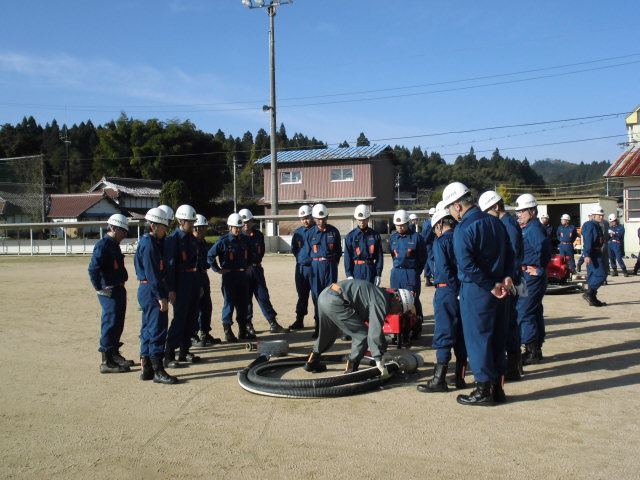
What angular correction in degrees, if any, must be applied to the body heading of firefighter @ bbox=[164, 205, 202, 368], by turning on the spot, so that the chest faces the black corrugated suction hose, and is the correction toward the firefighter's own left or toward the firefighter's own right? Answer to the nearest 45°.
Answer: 0° — they already face it

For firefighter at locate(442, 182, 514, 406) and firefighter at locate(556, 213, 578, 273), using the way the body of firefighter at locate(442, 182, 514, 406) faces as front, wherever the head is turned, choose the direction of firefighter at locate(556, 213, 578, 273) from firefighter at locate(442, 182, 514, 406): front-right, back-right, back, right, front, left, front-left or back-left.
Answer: right

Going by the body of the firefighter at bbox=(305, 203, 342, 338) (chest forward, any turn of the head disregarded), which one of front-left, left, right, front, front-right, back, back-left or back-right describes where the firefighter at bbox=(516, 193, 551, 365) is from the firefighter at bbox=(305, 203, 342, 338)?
front-left

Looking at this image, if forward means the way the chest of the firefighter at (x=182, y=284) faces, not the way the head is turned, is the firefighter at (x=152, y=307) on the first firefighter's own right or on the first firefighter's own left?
on the first firefighter's own right

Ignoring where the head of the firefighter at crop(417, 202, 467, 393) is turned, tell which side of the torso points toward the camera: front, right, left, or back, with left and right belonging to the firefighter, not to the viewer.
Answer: left

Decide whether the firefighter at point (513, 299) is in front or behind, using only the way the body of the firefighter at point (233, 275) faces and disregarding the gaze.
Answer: in front

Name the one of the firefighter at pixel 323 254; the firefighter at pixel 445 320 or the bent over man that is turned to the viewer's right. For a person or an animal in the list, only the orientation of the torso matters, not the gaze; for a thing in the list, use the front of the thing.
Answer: the bent over man

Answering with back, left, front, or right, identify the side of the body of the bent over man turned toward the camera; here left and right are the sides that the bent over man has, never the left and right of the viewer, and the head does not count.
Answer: right

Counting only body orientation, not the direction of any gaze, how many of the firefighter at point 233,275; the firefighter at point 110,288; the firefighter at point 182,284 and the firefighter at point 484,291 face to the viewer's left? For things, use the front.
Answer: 1

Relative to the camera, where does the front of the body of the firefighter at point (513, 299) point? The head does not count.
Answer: to the viewer's left

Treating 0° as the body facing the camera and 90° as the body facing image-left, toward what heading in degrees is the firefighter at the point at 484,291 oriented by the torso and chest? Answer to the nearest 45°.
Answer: approximately 90°

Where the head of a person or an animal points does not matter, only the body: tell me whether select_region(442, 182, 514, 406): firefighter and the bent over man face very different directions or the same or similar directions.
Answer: very different directions

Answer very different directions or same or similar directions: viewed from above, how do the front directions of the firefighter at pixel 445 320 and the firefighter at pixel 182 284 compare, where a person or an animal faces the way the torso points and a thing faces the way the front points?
very different directions

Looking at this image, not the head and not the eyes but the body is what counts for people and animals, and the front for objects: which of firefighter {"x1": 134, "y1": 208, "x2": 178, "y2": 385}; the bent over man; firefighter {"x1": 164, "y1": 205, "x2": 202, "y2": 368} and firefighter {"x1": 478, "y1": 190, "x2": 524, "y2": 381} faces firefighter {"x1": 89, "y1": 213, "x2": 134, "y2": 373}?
firefighter {"x1": 478, "y1": 190, "x2": 524, "y2": 381}

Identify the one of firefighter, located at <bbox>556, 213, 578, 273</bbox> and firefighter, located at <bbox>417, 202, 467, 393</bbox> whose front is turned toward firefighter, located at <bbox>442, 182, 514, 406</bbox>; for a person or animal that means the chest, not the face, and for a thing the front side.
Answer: firefighter, located at <bbox>556, 213, 578, 273</bbox>

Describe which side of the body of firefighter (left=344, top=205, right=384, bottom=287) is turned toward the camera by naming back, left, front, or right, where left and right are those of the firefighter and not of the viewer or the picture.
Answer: front

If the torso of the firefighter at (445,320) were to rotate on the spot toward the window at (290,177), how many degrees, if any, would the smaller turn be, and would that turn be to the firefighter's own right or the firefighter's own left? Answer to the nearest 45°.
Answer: approximately 90° to the firefighter's own right

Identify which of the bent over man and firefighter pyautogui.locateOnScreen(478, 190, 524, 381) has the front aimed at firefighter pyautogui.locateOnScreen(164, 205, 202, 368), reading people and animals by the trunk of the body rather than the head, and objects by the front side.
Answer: firefighter pyautogui.locateOnScreen(478, 190, 524, 381)
